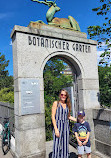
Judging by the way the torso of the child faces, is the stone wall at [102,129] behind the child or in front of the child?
behind

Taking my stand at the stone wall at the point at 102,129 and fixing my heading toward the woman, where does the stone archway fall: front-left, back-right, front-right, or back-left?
front-right

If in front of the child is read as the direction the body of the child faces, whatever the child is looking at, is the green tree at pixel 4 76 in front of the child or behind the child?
behind

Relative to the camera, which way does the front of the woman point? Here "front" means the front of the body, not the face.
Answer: toward the camera

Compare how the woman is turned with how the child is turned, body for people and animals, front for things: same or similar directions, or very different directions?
same or similar directions

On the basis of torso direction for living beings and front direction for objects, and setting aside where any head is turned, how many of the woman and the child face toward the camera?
2

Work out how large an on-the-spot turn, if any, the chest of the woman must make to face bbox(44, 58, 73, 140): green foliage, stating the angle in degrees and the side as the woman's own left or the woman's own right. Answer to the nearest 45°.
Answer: approximately 180°

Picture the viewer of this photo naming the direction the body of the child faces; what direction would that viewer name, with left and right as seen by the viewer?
facing the viewer
